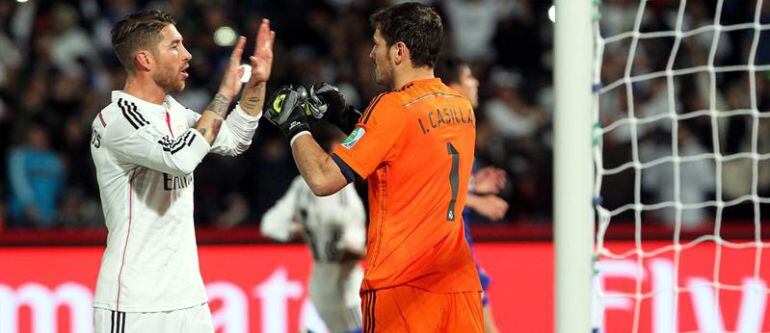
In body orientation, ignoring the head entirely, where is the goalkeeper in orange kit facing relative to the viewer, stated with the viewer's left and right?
facing away from the viewer and to the left of the viewer

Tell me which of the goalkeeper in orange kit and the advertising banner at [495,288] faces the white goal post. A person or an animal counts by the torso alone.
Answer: the advertising banner

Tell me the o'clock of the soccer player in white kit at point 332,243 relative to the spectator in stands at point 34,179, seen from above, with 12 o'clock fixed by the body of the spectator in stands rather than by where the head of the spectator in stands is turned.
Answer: The soccer player in white kit is roughly at 11 o'clock from the spectator in stands.

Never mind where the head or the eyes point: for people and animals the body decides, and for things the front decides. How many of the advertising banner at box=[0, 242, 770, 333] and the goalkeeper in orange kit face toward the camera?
1

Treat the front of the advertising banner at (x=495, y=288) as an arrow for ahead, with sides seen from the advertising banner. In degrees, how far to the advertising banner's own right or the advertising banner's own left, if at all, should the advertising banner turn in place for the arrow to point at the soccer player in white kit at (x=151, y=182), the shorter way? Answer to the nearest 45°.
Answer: approximately 45° to the advertising banner's own right

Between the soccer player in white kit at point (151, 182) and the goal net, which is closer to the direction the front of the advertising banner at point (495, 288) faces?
the soccer player in white kit

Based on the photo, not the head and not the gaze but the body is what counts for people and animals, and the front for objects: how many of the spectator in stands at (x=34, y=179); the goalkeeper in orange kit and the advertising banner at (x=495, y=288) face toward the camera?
2

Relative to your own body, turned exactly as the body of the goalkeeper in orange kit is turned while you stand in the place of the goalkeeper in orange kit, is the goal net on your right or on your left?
on your right

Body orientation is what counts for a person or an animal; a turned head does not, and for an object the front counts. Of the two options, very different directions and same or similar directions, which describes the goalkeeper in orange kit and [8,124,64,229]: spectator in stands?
very different directions
